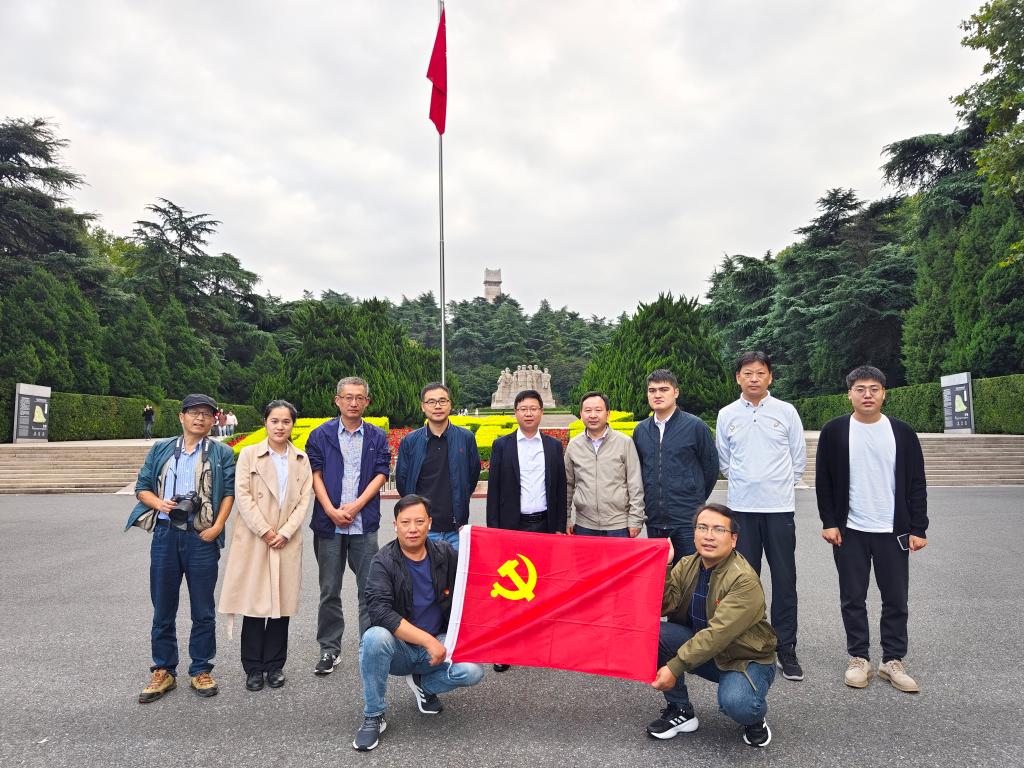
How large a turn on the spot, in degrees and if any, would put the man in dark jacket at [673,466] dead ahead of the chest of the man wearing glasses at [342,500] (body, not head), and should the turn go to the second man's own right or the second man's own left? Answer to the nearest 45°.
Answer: approximately 90° to the second man's own left

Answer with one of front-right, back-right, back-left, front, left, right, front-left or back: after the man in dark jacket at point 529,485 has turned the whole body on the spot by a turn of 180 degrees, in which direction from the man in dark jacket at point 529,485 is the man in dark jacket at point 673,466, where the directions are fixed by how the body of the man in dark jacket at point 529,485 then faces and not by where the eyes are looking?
right

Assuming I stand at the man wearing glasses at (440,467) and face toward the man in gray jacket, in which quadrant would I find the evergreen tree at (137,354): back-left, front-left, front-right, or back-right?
back-left

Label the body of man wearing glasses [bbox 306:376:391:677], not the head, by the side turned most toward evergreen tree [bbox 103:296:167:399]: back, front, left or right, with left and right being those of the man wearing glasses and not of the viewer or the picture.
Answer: back

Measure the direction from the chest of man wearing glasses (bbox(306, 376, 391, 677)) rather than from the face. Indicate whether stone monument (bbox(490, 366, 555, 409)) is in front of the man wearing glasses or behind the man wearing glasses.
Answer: behind

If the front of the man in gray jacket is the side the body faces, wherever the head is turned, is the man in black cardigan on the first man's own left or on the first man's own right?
on the first man's own left
